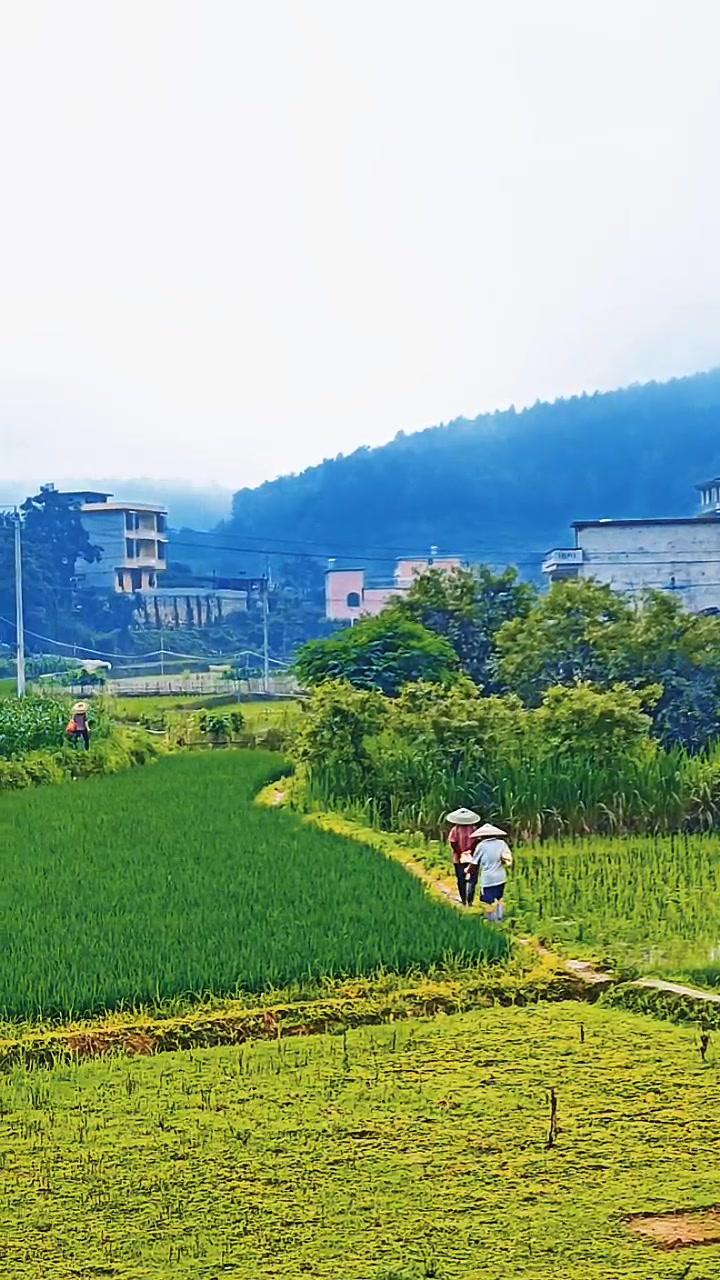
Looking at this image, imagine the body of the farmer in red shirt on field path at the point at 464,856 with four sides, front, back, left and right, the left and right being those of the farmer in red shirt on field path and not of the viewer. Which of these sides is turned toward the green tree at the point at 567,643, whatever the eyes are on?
front

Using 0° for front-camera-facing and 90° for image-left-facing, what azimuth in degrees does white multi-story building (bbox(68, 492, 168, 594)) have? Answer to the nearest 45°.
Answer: approximately 315°

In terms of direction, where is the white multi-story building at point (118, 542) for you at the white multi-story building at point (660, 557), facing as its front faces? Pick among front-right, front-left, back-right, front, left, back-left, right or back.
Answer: front-right

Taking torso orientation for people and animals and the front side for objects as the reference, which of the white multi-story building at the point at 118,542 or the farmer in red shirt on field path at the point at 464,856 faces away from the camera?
the farmer in red shirt on field path

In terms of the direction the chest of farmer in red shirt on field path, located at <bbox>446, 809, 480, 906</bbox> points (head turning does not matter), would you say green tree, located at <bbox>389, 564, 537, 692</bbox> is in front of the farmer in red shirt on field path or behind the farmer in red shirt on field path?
in front

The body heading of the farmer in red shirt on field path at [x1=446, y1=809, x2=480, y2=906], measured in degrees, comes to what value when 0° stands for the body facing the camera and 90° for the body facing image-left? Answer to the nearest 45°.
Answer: approximately 180°

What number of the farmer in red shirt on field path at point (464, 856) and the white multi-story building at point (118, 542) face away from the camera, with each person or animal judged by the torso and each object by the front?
1

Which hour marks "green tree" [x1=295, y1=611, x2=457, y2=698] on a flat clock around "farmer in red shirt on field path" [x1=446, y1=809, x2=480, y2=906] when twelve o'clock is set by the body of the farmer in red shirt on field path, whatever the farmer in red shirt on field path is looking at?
The green tree is roughly at 12 o'clock from the farmer in red shirt on field path.
